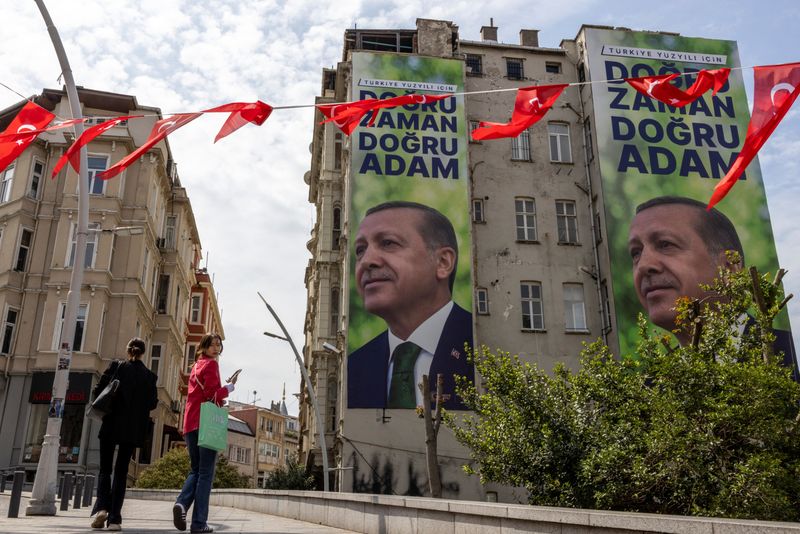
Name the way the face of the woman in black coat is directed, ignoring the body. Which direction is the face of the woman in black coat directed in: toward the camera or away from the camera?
away from the camera

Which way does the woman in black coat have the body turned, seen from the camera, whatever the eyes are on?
away from the camera

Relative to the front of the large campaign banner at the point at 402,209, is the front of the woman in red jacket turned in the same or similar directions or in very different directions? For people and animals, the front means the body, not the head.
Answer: very different directions

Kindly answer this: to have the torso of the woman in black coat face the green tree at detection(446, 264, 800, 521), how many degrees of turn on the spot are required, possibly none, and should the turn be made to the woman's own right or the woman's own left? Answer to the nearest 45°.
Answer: approximately 90° to the woman's own right

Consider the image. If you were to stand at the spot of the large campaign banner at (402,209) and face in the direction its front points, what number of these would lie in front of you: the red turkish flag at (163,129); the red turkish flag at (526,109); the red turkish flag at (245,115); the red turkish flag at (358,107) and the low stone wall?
5

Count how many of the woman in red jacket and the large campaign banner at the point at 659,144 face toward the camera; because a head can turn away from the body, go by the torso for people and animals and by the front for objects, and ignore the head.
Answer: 1

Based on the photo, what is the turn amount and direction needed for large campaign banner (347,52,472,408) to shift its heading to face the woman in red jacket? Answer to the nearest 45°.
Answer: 0° — it already faces them

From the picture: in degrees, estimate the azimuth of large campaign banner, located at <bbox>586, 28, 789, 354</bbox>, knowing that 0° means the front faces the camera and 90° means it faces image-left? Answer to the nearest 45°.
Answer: approximately 0°
